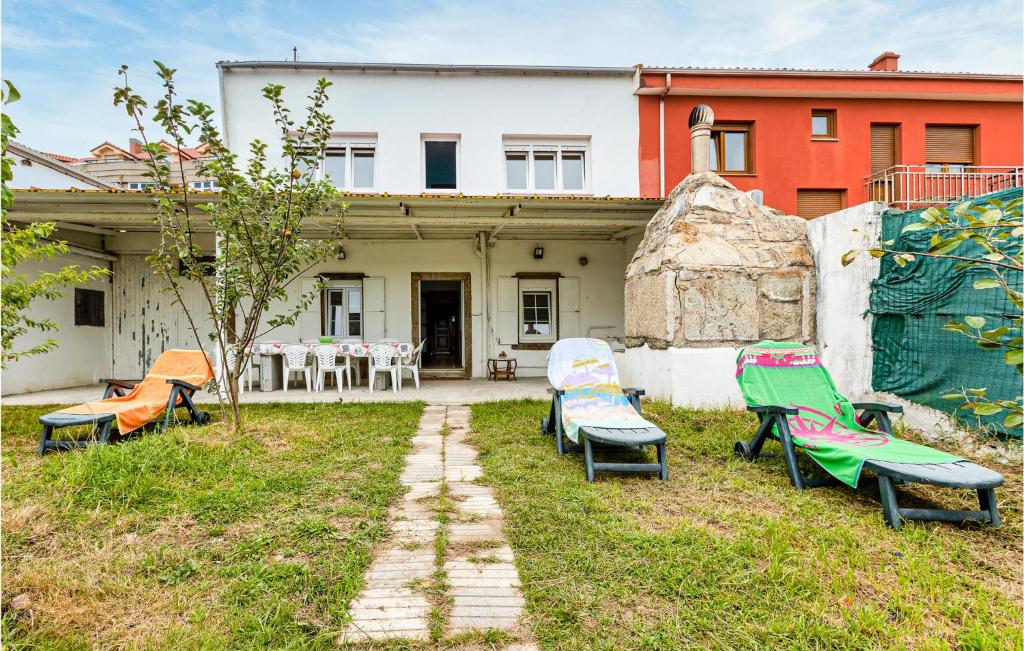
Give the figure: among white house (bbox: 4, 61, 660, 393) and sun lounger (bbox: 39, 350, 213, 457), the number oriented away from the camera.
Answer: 0

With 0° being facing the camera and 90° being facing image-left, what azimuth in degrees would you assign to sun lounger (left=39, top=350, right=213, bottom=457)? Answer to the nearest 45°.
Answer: approximately 45°

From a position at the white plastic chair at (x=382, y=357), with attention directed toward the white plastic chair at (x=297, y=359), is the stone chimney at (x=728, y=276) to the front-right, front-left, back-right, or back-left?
back-left

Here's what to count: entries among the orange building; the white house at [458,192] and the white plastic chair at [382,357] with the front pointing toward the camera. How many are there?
2

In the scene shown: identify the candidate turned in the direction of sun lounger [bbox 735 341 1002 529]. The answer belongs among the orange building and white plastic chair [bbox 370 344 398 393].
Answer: the orange building

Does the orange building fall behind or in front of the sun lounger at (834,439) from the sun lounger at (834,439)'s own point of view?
behind

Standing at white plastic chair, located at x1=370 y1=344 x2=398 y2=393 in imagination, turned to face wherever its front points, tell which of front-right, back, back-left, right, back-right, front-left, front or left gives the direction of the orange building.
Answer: right

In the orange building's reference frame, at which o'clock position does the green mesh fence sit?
The green mesh fence is roughly at 12 o'clock from the orange building.

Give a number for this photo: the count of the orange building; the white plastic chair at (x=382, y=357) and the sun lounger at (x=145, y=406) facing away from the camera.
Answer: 1

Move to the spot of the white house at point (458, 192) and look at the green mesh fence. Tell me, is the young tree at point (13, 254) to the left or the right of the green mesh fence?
right

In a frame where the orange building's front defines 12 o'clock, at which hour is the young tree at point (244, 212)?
The young tree is roughly at 1 o'clock from the orange building.

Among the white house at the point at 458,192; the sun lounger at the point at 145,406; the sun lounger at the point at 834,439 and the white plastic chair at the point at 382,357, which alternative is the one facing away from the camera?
the white plastic chair

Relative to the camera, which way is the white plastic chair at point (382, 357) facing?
away from the camera

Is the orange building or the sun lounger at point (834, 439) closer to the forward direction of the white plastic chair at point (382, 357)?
the orange building

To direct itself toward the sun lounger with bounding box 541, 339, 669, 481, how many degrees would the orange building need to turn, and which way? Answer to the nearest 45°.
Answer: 0° — it already faces it

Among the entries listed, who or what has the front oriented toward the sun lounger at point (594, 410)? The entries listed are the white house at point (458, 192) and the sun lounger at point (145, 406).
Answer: the white house
